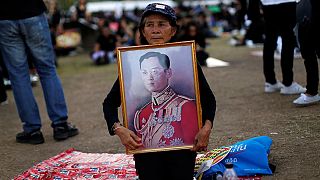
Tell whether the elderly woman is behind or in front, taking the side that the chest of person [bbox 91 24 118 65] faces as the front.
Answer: in front

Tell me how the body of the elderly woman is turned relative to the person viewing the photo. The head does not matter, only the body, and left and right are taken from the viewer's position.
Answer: facing the viewer

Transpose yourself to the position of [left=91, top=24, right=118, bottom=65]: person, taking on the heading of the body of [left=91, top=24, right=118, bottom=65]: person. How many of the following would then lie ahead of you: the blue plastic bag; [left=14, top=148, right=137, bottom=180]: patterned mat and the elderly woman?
3

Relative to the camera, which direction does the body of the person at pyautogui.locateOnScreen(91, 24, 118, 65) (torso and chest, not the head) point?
toward the camera

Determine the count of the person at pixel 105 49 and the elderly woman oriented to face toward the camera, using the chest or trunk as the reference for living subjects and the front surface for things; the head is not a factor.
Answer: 2

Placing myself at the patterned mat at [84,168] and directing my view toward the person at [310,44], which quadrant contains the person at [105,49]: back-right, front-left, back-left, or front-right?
front-left

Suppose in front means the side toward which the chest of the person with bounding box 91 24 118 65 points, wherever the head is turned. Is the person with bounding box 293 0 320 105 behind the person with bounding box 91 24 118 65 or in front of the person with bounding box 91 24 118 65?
in front

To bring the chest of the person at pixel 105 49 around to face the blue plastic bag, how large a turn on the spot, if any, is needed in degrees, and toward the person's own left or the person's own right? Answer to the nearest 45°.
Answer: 0° — they already face it
